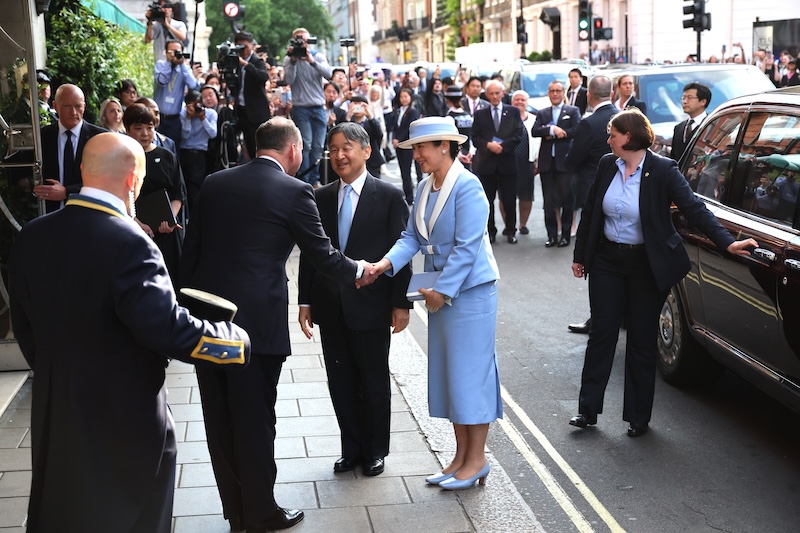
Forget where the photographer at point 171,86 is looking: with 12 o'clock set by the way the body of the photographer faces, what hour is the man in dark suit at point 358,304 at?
The man in dark suit is roughly at 12 o'clock from the photographer.

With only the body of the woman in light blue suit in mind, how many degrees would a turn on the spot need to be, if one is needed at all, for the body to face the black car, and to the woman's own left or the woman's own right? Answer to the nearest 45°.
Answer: approximately 180°

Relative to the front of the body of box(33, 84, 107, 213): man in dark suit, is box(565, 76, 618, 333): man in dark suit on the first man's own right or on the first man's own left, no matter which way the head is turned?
on the first man's own left

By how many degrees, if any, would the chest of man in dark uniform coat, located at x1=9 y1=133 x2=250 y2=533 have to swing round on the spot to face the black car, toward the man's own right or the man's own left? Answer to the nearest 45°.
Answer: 0° — they already face it

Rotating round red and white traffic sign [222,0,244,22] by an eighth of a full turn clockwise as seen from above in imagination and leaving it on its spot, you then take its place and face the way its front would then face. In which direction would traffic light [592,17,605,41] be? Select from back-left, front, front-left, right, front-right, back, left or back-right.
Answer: back

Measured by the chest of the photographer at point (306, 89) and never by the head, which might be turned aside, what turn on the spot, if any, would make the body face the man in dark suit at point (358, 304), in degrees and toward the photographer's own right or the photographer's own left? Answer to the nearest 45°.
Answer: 0° — they already face them

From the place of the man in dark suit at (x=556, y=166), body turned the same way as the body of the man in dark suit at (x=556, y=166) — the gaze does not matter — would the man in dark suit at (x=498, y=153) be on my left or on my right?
on my right
